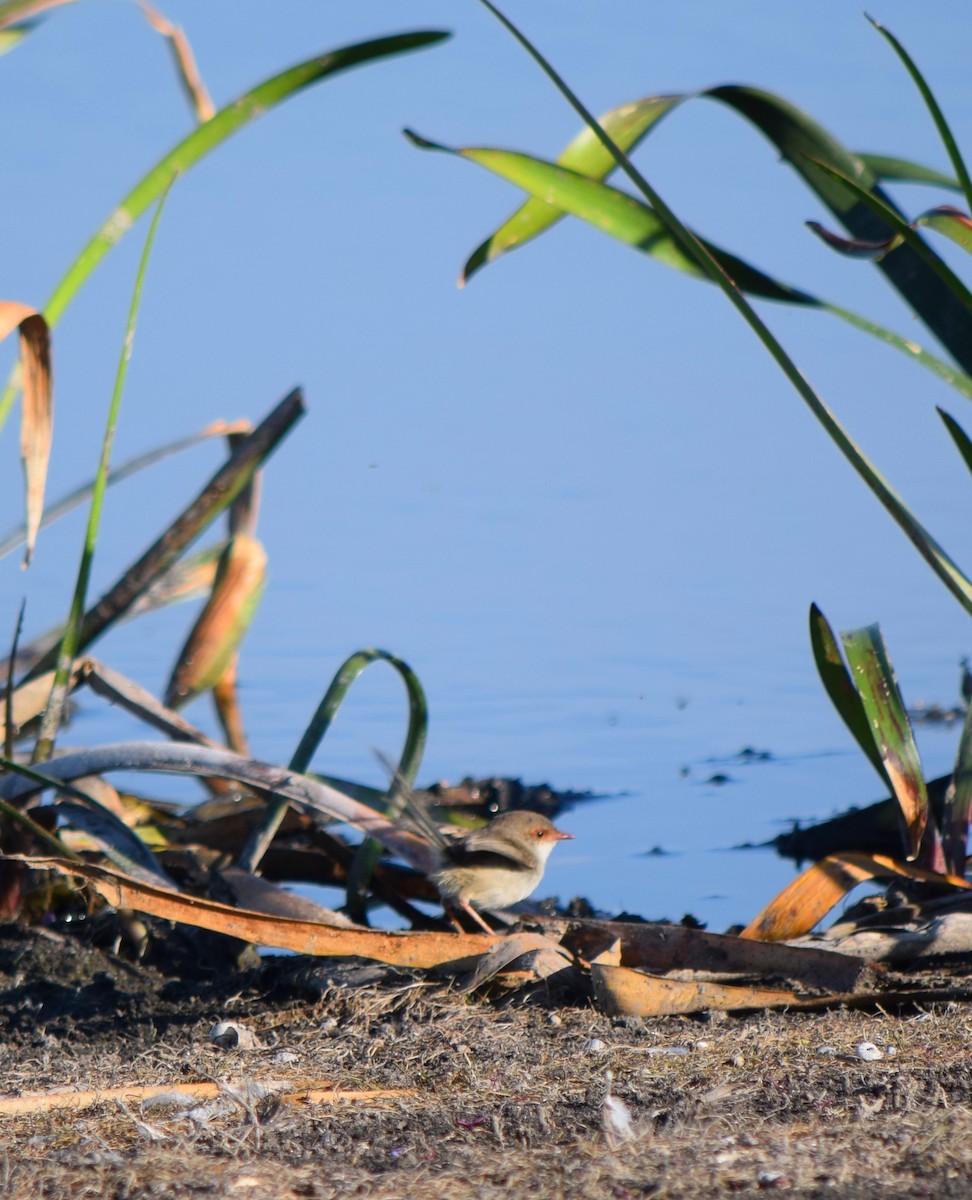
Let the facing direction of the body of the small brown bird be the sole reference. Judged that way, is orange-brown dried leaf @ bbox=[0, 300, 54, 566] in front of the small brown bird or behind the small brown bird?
behind

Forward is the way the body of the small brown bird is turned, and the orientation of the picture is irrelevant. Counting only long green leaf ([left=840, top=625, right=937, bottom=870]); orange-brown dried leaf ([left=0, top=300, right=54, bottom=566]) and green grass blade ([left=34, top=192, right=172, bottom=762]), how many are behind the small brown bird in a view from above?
2

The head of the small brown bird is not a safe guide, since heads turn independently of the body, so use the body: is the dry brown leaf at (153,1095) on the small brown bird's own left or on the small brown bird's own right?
on the small brown bird's own right

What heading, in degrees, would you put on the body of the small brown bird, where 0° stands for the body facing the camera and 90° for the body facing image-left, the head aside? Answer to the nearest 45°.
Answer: approximately 270°
